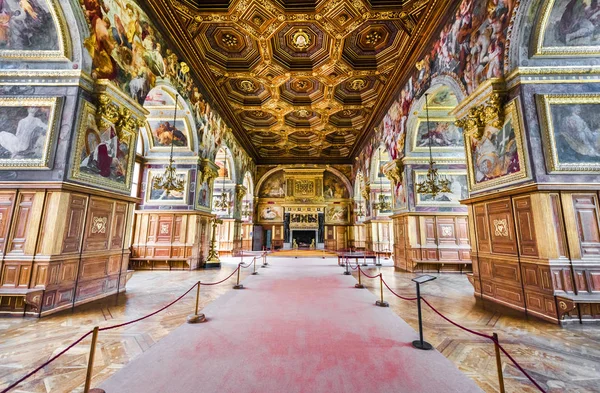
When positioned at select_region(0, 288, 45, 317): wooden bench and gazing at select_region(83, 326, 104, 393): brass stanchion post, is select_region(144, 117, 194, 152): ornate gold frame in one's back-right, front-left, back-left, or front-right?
back-left

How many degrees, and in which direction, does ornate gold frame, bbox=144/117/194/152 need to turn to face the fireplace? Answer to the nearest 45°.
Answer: approximately 135° to its left

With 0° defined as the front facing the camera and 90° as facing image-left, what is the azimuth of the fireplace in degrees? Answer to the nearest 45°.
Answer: approximately 0°

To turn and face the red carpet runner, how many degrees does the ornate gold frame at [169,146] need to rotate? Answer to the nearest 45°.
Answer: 0° — it already faces it
